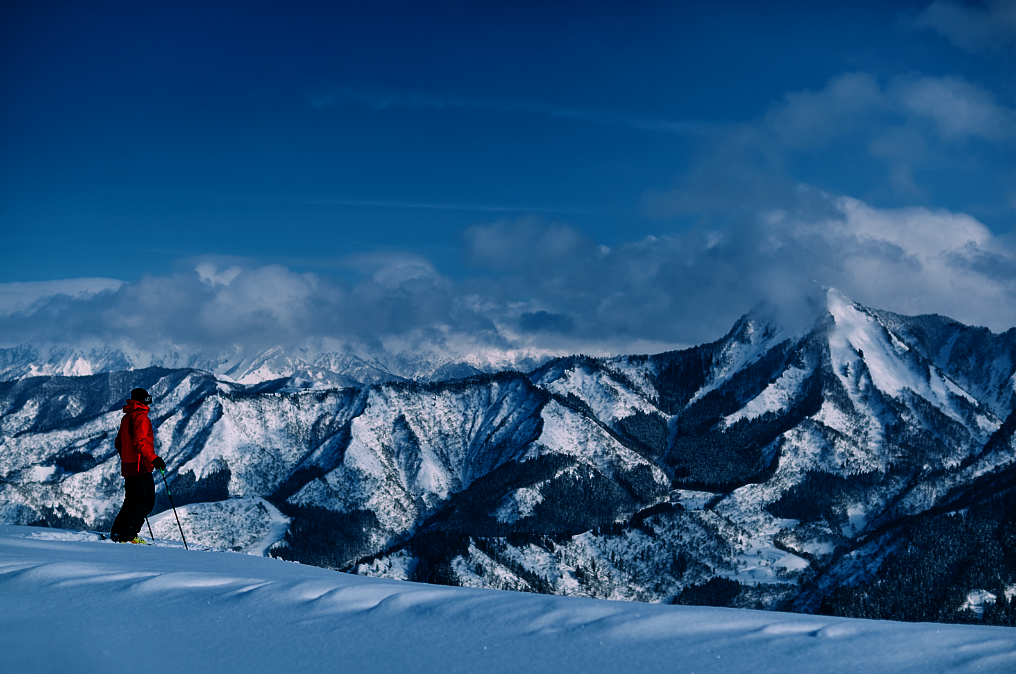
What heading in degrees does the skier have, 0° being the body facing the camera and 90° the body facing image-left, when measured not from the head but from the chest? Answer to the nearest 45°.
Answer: approximately 225°

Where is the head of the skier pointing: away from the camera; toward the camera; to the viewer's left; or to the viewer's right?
to the viewer's right
